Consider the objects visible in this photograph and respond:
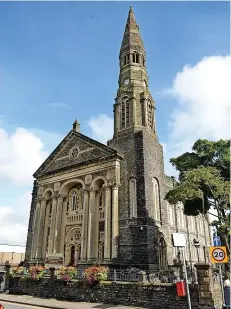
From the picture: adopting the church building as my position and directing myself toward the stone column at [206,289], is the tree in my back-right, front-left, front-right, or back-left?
front-left

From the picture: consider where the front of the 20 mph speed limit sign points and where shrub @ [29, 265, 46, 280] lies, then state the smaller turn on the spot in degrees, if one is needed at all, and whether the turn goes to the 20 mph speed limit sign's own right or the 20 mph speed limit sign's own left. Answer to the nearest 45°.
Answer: approximately 135° to the 20 mph speed limit sign's own right

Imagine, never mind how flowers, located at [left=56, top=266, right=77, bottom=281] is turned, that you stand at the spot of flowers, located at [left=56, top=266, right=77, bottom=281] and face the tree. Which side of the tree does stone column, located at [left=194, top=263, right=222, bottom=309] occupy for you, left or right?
right

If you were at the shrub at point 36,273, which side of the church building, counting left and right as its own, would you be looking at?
front

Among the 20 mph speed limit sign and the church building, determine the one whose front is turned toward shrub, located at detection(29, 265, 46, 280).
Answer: the church building

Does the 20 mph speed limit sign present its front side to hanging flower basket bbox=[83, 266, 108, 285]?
no

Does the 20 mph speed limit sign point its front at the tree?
no

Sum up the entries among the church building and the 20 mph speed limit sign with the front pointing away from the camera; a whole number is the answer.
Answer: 0

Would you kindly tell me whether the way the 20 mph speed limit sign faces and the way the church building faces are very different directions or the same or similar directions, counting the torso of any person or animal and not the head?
same or similar directions

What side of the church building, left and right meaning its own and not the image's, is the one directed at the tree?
left

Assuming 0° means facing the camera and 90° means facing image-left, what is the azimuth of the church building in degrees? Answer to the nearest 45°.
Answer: approximately 45°

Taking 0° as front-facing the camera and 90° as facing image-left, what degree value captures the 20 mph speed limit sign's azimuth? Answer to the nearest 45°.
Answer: approximately 0°

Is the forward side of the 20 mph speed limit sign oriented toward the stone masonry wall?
no
